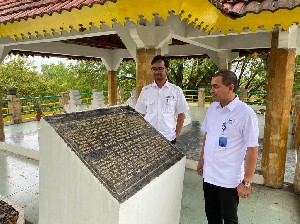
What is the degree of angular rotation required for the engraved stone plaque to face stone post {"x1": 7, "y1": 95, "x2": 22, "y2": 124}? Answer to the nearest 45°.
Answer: approximately 180°

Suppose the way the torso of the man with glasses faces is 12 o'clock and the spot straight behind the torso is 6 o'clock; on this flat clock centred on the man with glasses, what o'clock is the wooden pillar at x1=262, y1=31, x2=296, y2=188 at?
The wooden pillar is roughly at 8 o'clock from the man with glasses.

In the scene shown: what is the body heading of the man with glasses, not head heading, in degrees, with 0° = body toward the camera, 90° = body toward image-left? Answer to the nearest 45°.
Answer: approximately 0°

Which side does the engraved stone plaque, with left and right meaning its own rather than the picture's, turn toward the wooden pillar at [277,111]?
left

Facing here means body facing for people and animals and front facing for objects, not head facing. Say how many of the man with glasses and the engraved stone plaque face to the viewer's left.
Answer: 0

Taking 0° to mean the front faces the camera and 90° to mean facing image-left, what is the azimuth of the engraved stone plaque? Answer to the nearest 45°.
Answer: approximately 315°

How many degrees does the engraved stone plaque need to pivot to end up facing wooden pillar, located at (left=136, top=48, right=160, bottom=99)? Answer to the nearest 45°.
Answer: approximately 135° to its left

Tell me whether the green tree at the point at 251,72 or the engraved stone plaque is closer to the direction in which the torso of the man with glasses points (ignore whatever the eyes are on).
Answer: the engraved stone plaque

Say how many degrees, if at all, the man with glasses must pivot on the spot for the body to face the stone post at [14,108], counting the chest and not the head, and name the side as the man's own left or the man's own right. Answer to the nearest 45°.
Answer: approximately 135° to the man's own right

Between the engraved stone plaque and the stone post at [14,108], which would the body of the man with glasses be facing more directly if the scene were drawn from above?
the engraved stone plaque

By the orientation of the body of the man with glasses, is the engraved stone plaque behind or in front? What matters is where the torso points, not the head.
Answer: in front
